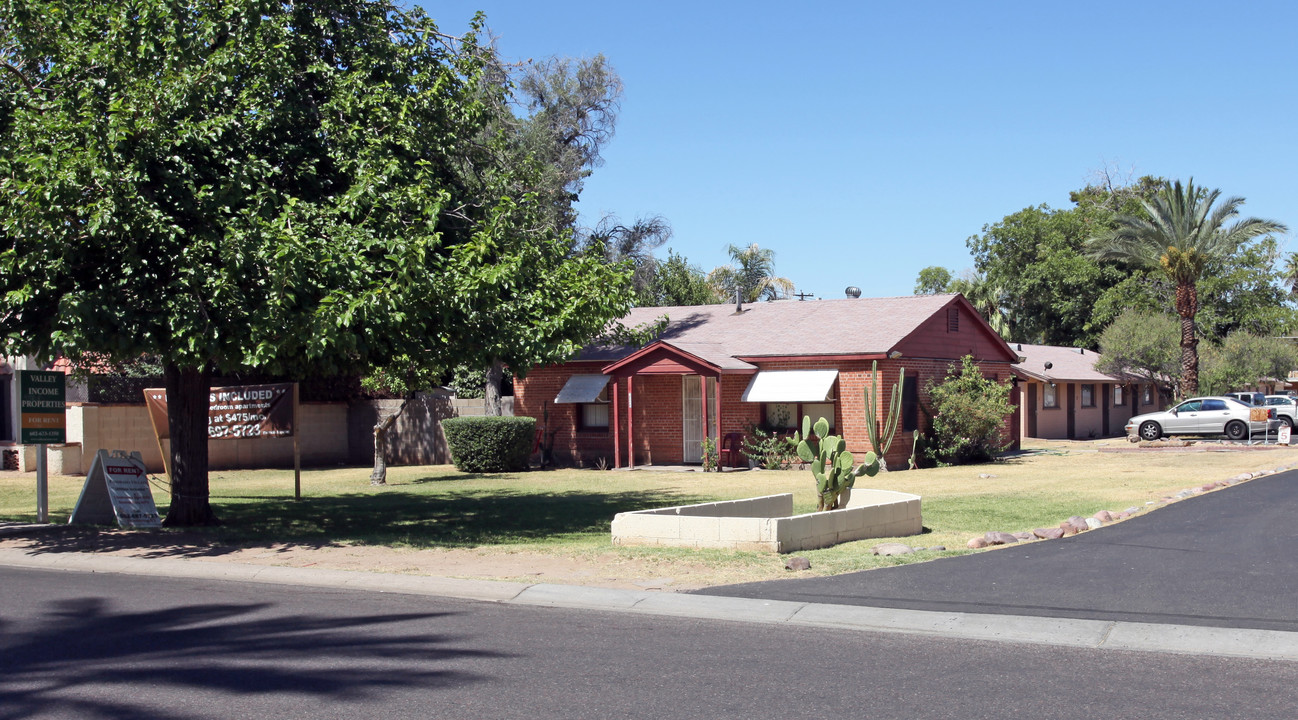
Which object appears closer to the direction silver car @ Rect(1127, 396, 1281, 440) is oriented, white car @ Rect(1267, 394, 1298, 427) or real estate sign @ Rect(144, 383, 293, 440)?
the real estate sign

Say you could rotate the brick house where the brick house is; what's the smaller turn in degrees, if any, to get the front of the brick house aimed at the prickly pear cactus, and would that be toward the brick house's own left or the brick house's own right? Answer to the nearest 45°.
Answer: approximately 45° to the brick house's own left

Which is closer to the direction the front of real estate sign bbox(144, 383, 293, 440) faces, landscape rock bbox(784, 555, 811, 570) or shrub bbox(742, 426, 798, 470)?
the landscape rock

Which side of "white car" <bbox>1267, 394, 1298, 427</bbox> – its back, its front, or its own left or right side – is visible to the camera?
left

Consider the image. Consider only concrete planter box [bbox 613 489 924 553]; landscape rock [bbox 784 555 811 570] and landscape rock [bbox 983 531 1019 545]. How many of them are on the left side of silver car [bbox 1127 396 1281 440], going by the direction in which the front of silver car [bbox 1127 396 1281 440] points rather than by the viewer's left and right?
3

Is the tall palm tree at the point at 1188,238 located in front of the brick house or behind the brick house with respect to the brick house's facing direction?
behind

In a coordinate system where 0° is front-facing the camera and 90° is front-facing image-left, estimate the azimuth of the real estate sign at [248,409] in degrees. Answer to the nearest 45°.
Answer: approximately 0°

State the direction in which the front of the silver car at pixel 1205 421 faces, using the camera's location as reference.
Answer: facing to the left of the viewer
